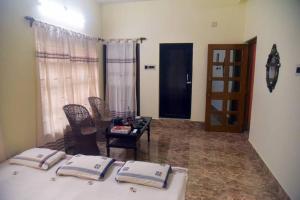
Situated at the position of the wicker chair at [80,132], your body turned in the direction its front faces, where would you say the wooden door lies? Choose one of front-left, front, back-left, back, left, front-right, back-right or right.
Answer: front-left

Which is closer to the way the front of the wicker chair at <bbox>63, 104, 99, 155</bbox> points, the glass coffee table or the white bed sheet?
the glass coffee table

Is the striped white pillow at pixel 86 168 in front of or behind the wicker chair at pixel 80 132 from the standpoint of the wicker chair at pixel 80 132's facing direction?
in front

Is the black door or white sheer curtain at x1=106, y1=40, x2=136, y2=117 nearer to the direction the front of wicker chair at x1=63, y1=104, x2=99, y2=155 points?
the black door

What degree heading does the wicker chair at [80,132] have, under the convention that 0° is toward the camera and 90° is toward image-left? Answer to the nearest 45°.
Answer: approximately 315°

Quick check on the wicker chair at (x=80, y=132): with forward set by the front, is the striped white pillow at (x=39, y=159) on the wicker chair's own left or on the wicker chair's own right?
on the wicker chair's own right

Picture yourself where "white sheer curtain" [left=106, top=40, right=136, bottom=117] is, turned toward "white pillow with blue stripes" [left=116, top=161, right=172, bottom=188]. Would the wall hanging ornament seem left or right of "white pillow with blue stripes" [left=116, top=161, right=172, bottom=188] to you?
left

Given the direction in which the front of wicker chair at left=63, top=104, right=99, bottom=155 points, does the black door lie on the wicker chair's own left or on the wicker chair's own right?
on the wicker chair's own left

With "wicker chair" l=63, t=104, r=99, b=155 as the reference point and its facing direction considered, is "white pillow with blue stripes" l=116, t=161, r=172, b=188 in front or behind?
in front

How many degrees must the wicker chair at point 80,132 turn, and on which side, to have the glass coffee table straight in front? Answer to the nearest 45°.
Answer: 0° — it already faces it
